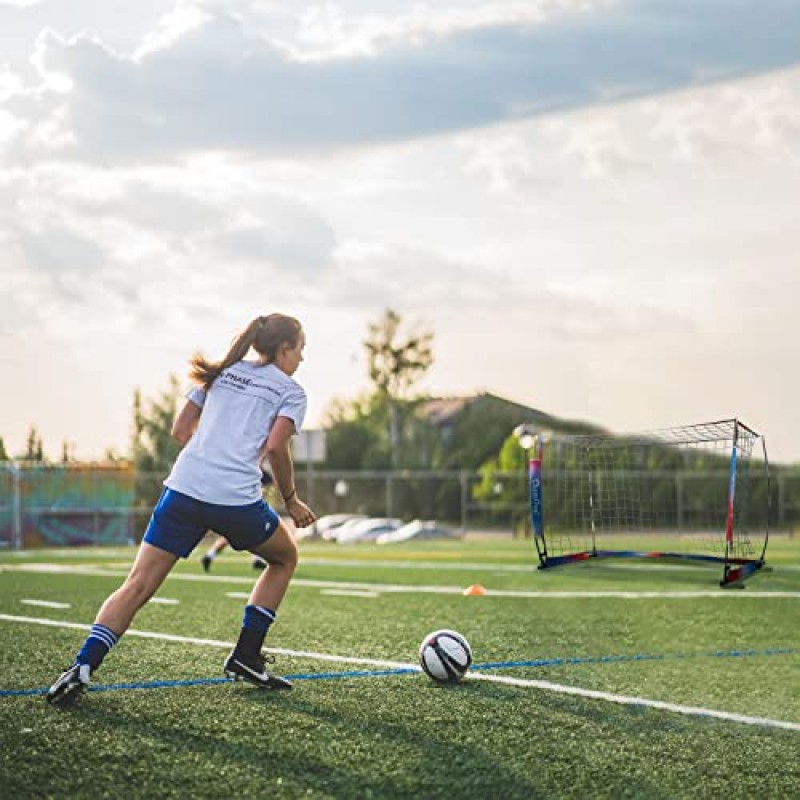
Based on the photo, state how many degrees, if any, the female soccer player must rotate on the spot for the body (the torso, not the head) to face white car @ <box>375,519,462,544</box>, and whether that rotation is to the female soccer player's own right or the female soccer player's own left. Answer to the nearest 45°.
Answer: approximately 45° to the female soccer player's own left

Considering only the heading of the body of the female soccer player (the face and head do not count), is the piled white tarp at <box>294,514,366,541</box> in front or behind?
in front

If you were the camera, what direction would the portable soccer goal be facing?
facing the viewer and to the left of the viewer

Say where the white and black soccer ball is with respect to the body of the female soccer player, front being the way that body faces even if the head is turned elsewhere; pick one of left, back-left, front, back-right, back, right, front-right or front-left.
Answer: front-right

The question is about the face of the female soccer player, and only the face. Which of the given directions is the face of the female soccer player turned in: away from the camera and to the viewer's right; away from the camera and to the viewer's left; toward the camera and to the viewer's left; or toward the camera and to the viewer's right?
away from the camera and to the viewer's right
